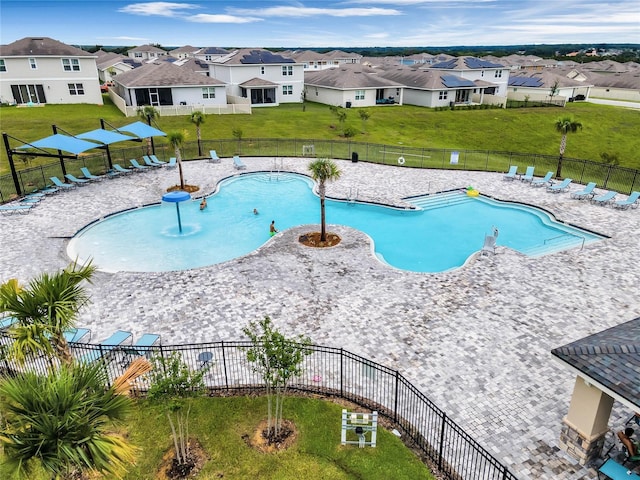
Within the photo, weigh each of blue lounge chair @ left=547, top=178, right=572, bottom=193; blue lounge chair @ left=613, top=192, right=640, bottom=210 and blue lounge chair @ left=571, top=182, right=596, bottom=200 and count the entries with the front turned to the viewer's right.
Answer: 0

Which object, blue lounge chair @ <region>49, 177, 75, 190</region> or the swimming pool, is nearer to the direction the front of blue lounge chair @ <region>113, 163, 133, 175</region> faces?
the swimming pool

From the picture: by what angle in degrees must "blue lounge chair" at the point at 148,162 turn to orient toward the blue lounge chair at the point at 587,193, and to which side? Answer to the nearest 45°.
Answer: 0° — it already faces it

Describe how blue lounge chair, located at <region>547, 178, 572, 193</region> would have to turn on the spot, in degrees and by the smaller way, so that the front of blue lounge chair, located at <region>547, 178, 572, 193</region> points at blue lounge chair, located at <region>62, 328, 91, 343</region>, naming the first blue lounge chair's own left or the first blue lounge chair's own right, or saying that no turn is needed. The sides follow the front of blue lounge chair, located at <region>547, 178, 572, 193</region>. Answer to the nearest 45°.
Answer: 0° — it already faces it

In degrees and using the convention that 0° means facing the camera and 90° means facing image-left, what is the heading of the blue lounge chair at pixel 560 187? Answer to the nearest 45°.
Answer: approximately 45°

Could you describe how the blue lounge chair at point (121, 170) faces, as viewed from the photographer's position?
facing the viewer and to the right of the viewer

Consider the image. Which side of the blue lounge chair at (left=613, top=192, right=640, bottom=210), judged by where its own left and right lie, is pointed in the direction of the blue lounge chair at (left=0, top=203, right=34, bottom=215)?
front

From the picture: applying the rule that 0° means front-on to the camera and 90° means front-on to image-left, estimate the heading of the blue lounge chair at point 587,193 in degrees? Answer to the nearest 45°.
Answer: approximately 45°

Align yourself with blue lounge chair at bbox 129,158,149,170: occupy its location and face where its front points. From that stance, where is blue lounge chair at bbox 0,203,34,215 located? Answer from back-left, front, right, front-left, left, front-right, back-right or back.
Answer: right

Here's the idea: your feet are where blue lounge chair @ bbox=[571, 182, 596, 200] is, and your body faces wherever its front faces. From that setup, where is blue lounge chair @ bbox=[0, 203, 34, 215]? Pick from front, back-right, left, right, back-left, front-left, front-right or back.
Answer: front

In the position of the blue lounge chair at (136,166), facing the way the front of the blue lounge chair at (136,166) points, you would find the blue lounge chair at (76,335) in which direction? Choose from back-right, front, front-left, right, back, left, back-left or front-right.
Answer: front-right

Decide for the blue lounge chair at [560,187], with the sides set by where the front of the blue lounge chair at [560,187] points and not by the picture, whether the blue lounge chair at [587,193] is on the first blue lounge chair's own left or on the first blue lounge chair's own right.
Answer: on the first blue lounge chair's own left

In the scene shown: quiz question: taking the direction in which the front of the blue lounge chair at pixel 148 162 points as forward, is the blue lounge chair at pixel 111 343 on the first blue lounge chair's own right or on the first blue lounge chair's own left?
on the first blue lounge chair's own right

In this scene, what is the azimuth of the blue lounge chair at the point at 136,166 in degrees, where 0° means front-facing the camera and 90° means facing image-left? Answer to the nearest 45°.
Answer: approximately 315°
